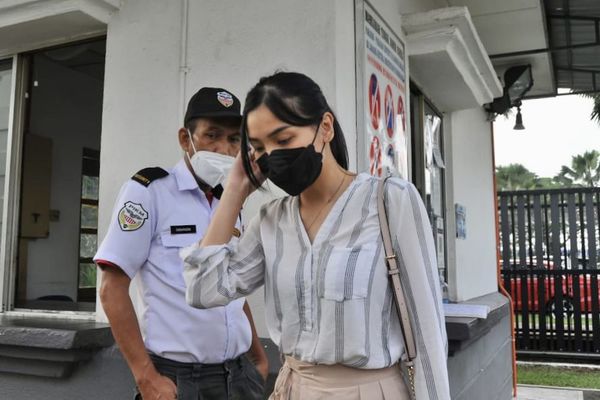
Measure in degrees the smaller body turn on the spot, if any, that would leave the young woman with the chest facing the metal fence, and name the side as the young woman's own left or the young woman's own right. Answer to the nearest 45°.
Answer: approximately 180°

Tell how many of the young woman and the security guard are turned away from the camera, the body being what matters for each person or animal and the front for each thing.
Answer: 0

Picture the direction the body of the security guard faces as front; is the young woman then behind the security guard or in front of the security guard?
in front

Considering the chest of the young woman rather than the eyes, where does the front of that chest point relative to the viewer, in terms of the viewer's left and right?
facing the viewer and to the left of the viewer

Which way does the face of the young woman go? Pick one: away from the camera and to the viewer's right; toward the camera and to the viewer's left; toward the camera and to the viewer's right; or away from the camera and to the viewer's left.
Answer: toward the camera and to the viewer's left

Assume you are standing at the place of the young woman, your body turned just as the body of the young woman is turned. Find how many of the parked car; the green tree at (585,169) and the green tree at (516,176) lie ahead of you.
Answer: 0

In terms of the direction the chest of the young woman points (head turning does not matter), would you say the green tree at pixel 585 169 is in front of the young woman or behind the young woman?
behind

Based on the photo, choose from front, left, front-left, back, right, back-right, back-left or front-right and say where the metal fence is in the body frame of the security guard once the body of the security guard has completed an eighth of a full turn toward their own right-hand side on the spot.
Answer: back-left

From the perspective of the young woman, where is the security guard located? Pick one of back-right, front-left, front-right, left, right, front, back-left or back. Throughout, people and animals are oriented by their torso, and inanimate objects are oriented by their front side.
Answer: right

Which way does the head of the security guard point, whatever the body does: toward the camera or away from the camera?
toward the camera

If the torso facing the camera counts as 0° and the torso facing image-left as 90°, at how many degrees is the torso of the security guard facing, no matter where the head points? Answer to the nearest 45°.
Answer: approximately 315°

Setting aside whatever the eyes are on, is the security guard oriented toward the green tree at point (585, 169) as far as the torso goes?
no

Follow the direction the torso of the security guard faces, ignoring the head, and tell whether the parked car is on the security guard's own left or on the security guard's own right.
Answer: on the security guard's own left
